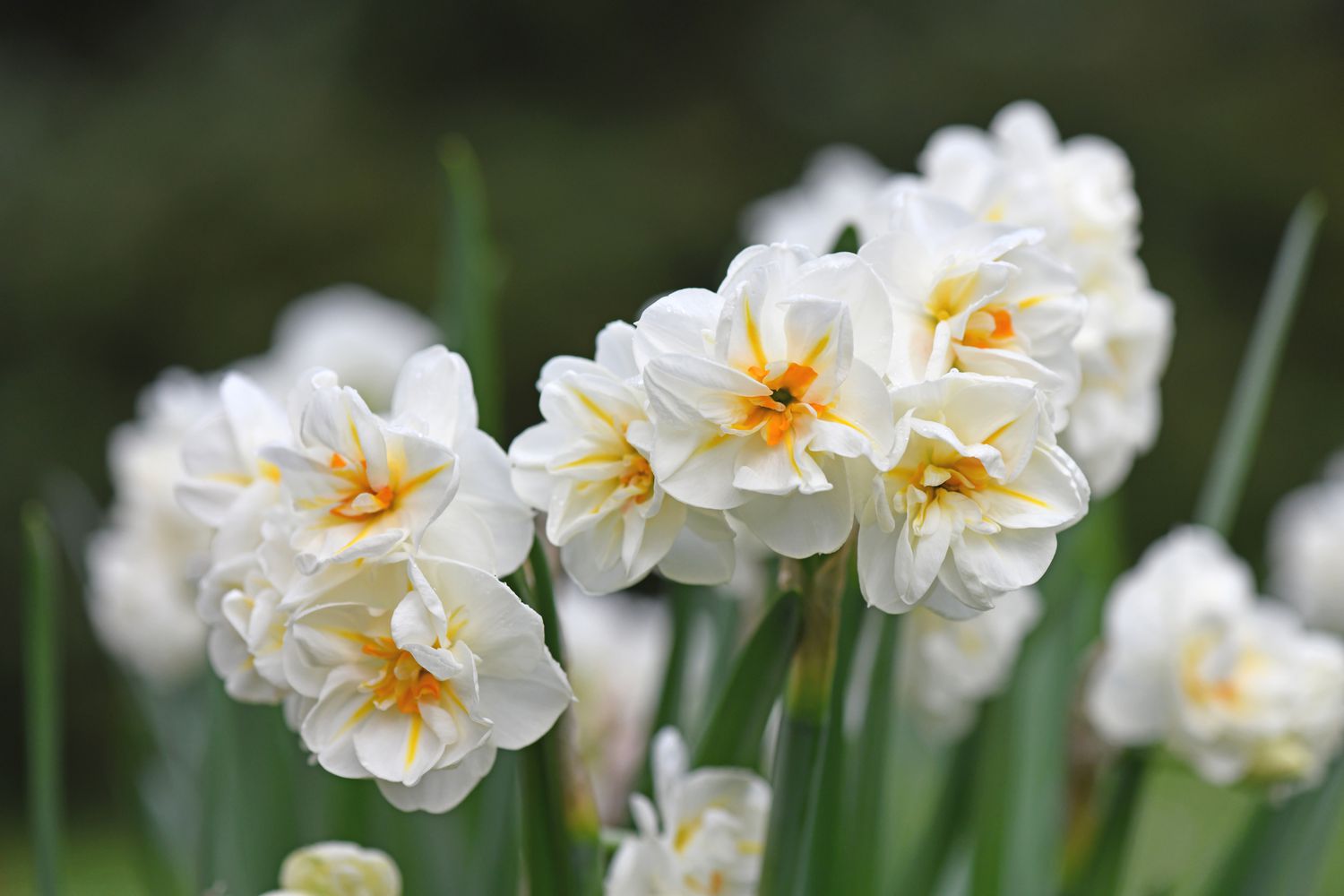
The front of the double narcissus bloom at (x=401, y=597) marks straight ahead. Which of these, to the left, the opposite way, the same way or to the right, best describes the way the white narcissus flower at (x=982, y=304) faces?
the same way

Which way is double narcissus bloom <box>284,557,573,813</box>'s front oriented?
toward the camera

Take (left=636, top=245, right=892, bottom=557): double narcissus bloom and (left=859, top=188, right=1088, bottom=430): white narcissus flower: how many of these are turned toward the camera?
2

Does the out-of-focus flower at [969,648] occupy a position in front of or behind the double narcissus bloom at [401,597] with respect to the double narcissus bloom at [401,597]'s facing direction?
behind

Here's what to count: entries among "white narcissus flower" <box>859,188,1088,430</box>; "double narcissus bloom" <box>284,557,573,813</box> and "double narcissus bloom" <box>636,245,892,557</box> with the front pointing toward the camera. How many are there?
3

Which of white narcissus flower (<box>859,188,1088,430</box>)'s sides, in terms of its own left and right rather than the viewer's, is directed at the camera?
front

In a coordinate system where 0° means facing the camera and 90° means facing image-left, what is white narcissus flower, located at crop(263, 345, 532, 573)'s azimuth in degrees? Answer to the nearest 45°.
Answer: approximately 45°

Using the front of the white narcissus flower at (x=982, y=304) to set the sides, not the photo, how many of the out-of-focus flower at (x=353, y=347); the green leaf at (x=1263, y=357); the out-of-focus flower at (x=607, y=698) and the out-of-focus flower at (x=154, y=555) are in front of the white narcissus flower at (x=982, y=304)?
0

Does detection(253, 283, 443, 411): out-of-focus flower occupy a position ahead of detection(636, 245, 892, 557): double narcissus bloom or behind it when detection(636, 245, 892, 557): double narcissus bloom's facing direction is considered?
behind

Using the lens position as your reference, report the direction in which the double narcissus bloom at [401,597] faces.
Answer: facing the viewer and to the left of the viewer
